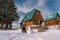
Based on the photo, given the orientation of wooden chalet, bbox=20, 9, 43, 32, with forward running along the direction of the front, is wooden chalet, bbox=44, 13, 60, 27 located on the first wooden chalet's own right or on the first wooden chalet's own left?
on the first wooden chalet's own left

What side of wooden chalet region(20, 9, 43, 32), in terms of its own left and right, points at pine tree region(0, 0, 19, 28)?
right

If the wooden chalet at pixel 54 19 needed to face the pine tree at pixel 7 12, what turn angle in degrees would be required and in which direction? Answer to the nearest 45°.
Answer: approximately 90° to its right

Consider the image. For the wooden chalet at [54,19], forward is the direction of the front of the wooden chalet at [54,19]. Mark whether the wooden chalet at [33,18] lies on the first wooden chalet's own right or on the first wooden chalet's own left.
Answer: on the first wooden chalet's own right
